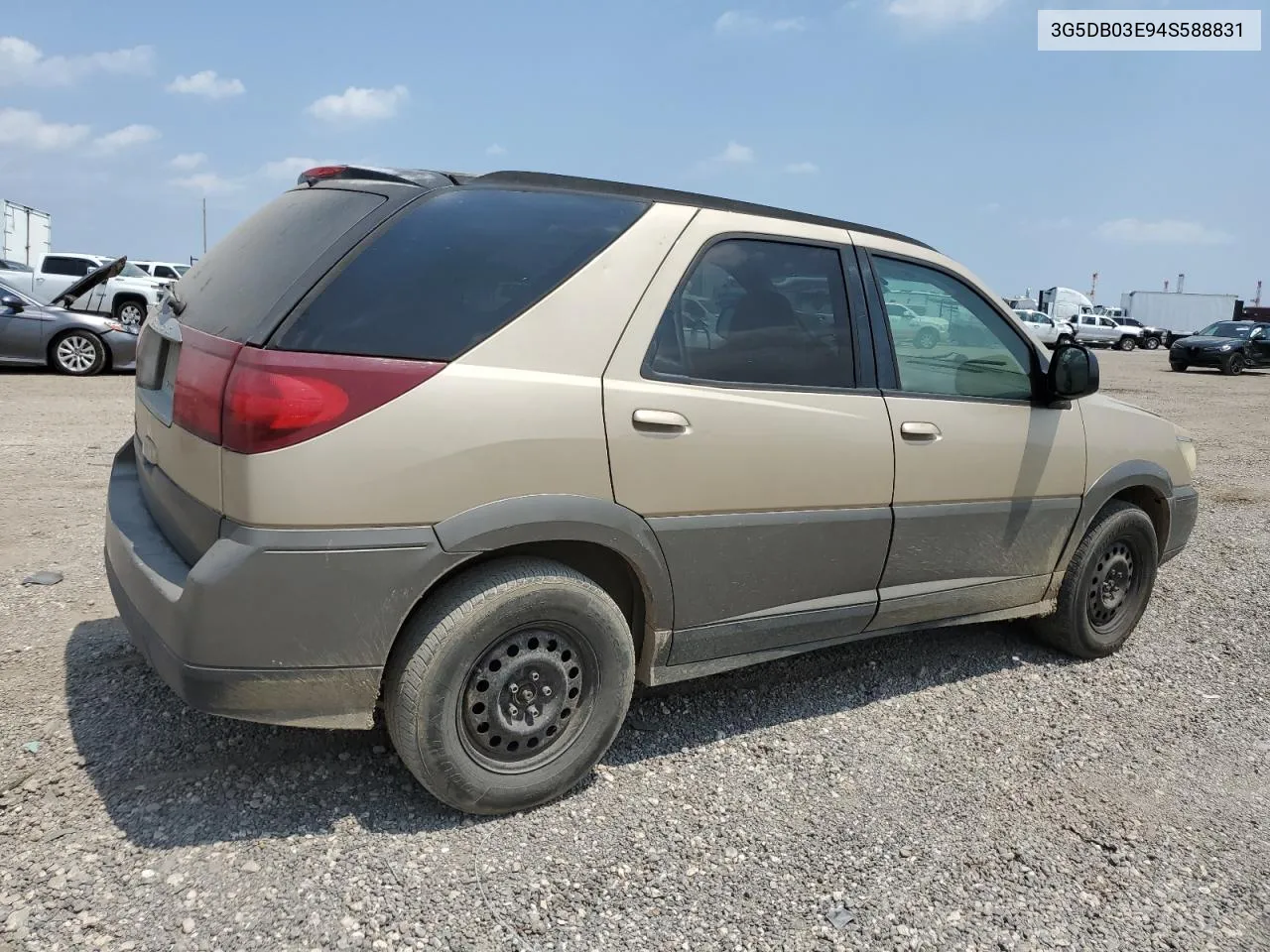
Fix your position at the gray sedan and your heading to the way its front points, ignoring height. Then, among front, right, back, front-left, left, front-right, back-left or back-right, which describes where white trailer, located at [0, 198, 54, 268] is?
left

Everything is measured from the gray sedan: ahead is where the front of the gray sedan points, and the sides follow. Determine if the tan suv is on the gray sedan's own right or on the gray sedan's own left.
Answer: on the gray sedan's own right

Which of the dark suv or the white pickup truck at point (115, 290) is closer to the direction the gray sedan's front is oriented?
the dark suv

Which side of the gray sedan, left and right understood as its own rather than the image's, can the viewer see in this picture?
right

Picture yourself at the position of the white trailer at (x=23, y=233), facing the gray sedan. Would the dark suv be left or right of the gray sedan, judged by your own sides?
left

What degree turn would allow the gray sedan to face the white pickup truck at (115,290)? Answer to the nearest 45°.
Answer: approximately 90° to its left

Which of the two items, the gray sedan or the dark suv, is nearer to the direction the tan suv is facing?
the dark suv

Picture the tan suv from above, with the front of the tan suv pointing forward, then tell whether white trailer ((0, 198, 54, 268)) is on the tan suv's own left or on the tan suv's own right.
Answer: on the tan suv's own left

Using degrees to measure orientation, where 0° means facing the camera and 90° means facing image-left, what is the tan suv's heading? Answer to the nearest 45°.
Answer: approximately 225°

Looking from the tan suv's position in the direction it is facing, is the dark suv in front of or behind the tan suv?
in front
